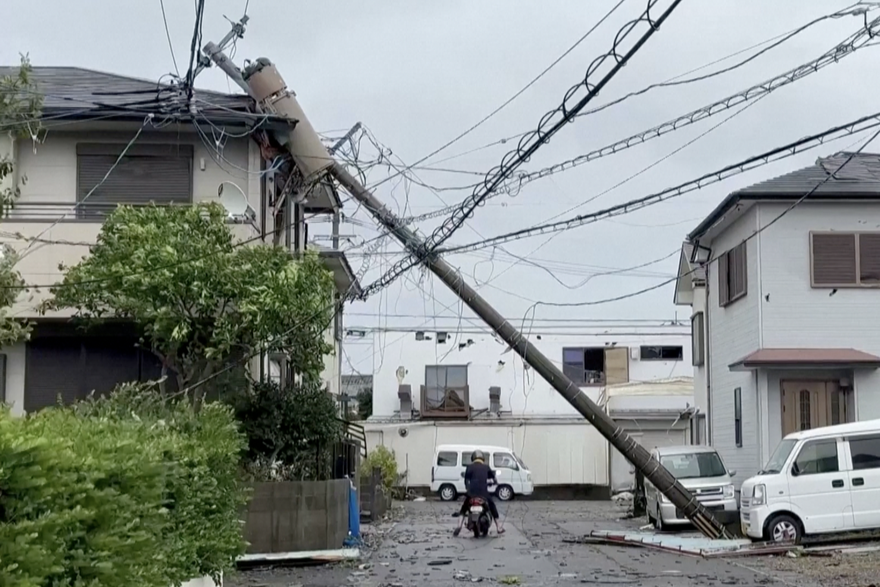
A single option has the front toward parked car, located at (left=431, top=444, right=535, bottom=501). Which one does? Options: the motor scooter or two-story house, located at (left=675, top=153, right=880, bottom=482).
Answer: the motor scooter

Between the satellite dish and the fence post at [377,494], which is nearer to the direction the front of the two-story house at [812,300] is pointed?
the satellite dish

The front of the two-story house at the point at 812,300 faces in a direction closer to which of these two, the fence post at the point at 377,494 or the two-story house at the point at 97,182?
the two-story house

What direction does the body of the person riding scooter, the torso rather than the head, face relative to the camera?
away from the camera

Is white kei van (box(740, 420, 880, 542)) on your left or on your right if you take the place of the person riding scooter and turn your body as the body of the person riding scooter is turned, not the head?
on your right

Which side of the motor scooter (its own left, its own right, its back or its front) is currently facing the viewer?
back

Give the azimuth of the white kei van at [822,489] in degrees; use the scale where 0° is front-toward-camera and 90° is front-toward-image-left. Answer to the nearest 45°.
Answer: approximately 90°
